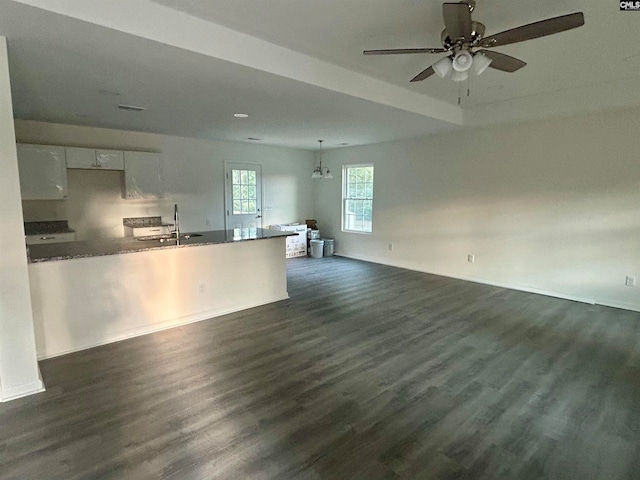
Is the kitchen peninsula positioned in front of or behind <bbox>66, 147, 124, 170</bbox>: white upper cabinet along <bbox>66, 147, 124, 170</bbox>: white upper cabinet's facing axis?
in front

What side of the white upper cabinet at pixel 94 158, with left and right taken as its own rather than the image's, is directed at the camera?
front

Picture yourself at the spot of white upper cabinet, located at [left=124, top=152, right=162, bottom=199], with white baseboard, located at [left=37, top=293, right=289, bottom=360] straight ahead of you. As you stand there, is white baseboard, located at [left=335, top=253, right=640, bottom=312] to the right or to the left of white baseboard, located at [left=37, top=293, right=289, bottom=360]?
left

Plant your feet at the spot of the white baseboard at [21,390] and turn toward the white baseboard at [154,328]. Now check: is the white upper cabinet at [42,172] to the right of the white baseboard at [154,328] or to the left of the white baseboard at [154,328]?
left

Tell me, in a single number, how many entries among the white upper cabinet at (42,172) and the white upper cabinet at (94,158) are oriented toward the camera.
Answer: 2

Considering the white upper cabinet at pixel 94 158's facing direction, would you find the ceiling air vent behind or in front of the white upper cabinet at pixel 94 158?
in front

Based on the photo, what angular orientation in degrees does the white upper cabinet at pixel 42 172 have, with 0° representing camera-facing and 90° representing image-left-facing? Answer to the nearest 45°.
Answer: approximately 0°

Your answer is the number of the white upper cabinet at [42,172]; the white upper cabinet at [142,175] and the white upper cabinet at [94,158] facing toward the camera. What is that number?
3

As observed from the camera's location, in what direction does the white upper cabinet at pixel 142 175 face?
facing the viewer

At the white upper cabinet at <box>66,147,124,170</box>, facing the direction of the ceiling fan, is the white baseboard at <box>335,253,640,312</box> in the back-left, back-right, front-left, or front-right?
front-left

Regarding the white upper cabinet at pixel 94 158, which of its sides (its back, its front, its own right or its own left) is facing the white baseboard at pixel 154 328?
front

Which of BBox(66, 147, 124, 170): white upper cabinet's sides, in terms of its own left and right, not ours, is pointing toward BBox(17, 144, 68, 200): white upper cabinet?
right

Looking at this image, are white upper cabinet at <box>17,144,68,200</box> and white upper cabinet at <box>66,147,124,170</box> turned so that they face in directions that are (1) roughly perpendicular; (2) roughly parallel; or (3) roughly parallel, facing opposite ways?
roughly parallel
